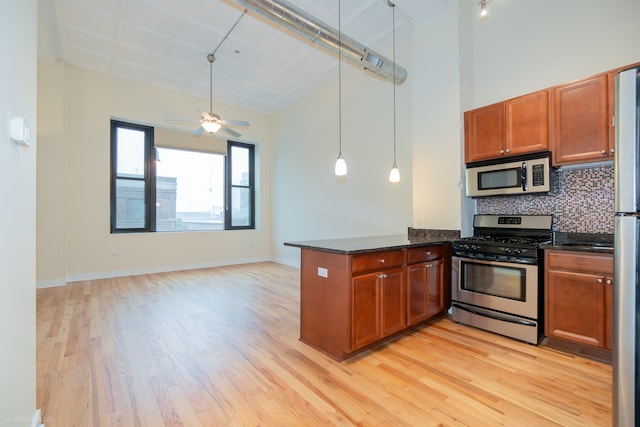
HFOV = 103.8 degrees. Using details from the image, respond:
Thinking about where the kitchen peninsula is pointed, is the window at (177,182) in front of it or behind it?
behind

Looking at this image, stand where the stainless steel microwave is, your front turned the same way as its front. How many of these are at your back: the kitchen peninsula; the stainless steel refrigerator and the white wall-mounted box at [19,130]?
0

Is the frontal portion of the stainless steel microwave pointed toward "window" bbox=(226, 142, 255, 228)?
no

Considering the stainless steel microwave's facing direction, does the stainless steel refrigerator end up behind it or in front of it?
in front

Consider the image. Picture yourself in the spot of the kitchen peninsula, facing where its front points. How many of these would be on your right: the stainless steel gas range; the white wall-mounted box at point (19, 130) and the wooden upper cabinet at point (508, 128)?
1

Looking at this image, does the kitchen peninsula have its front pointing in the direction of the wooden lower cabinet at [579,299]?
no

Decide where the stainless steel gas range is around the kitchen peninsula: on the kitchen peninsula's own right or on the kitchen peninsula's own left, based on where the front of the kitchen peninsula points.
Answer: on the kitchen peninsula's own left

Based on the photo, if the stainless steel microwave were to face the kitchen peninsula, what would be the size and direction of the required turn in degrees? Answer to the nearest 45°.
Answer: approximately 45° to its right

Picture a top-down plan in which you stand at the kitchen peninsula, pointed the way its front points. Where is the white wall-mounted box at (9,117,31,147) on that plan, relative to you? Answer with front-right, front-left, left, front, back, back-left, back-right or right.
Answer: right

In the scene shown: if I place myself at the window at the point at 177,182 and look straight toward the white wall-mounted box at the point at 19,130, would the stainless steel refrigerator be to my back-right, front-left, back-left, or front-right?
front-left

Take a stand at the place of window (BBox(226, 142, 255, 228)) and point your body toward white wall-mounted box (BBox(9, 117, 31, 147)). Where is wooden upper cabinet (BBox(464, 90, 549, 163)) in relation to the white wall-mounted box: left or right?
left

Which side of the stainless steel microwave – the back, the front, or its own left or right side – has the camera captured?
front

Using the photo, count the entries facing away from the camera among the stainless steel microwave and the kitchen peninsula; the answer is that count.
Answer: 0

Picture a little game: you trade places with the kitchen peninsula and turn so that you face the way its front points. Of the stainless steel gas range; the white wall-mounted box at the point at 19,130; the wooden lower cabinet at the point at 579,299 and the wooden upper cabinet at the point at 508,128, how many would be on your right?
1

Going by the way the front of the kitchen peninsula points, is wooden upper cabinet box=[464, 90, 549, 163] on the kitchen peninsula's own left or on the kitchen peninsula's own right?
on the kitchen peninsula's own left

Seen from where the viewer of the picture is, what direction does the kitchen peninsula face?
facing the viewer and to the right of the viewer
